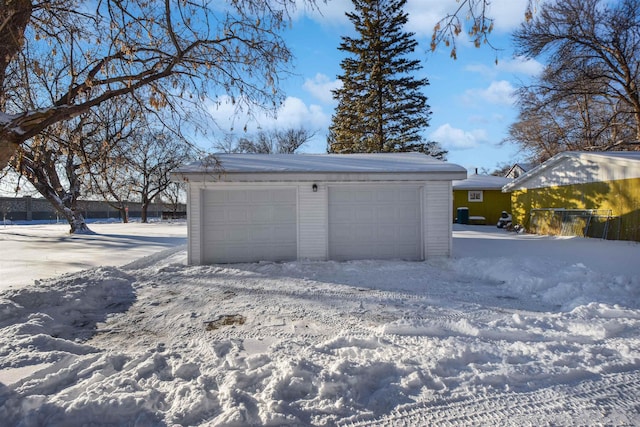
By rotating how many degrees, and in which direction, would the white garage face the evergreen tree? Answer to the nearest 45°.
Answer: approximately 180°

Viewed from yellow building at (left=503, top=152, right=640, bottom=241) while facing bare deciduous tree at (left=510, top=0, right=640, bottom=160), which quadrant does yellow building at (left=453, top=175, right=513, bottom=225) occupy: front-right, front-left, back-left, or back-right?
front-left

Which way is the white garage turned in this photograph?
toward the camera

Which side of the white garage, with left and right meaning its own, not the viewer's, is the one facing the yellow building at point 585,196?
left

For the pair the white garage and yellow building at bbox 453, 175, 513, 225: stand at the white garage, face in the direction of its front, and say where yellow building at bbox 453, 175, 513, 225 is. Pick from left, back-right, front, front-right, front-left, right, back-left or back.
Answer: back-left

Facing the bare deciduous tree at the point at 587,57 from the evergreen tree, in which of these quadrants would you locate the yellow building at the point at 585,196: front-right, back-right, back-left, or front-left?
front-right

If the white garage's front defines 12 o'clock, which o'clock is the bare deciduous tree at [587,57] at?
The bare deciduous tree is roughly at 8 o'clock from the white garage.

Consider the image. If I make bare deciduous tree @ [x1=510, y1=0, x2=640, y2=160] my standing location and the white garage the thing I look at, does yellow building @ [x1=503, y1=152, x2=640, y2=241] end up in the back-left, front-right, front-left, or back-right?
front-left

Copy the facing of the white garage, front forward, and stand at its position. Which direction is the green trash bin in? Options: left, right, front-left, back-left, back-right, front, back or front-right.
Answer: back-left

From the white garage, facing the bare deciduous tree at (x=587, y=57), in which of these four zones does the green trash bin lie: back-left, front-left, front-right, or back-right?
front-left
